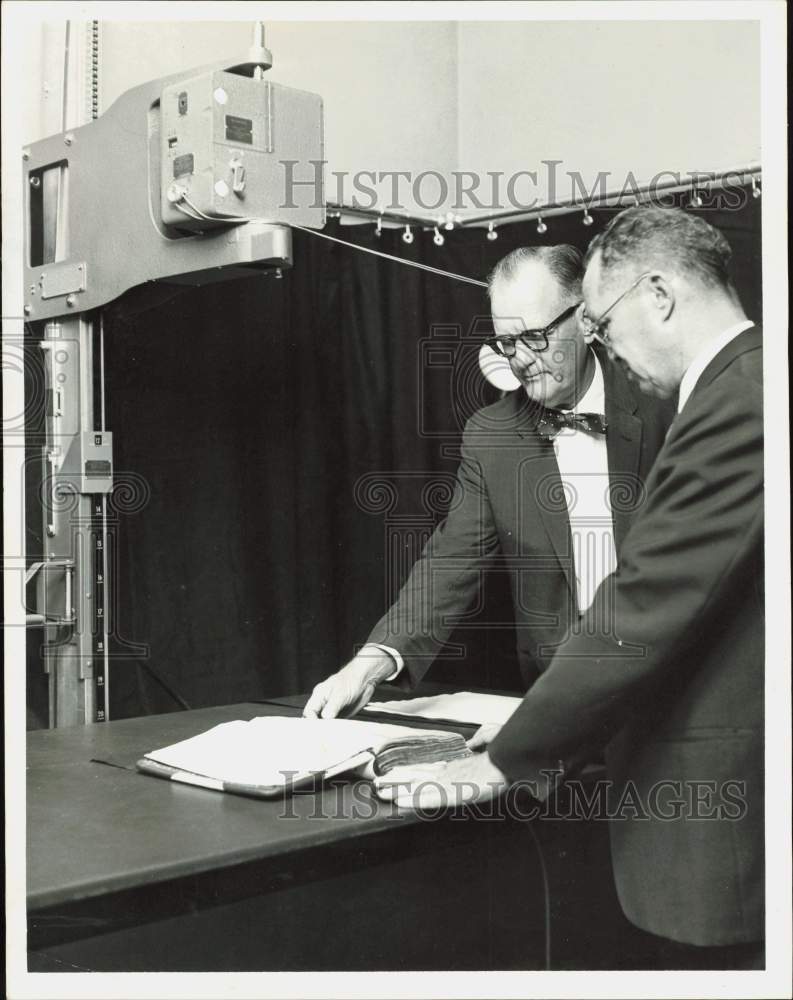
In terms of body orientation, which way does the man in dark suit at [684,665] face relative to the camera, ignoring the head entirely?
to the viewer's left

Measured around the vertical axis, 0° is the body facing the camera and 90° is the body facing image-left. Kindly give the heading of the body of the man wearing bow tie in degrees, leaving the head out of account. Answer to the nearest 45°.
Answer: approximately 0°

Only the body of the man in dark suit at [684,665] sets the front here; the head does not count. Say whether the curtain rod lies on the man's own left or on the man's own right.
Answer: on the man's own right

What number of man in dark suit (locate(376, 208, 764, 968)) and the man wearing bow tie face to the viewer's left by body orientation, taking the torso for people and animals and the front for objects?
1

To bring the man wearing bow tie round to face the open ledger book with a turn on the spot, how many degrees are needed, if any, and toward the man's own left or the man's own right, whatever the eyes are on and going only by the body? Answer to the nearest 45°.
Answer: approximately 45° to the man's own right

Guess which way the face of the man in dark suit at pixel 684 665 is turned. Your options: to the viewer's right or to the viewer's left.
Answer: to the viewer's left

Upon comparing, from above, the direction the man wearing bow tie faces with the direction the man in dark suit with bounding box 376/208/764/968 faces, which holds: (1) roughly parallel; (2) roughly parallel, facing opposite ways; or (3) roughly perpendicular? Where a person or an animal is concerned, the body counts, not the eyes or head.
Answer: roughly perpendicular
